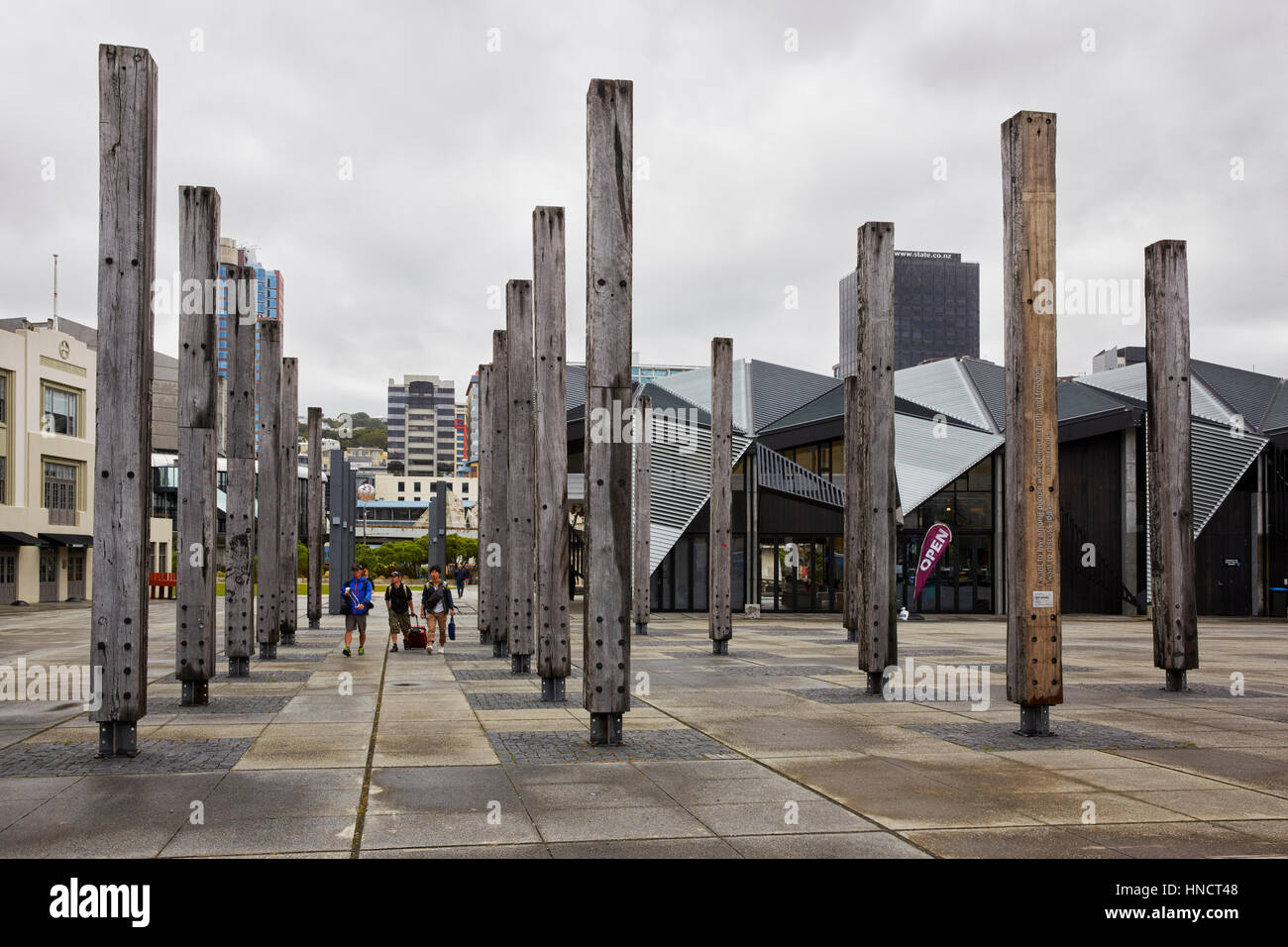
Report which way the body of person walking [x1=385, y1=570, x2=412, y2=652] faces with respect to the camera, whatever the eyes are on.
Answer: toward the camera

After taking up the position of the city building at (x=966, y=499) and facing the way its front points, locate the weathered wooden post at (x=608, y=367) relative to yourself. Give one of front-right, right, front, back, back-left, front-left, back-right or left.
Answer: front

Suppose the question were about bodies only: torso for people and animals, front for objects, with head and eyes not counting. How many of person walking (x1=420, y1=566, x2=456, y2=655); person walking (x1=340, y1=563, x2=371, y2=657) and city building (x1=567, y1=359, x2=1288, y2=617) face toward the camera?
3

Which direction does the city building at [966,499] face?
toward the camera

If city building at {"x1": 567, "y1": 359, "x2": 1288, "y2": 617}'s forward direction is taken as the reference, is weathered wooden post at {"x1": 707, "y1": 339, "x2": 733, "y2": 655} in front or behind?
in front

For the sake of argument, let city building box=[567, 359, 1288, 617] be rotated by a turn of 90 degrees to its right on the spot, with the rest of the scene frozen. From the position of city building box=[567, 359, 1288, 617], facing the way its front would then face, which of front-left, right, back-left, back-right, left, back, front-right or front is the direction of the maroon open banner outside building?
left
